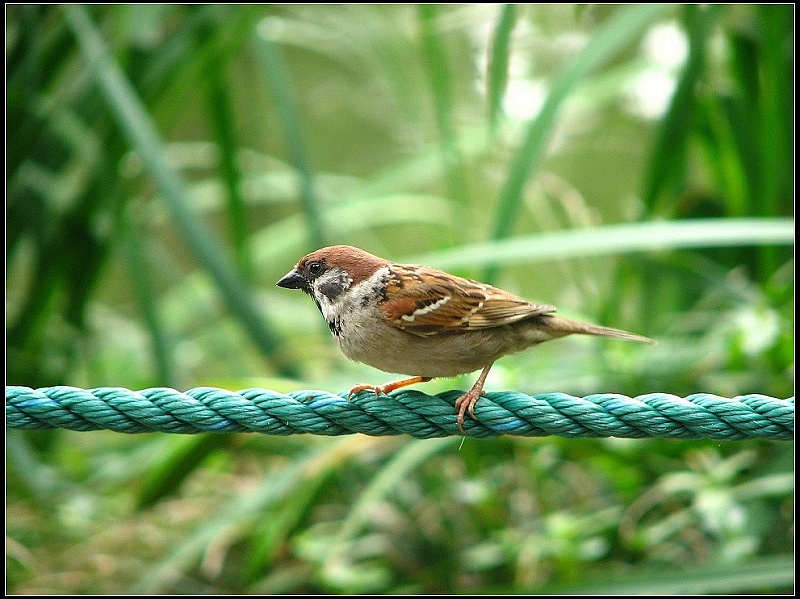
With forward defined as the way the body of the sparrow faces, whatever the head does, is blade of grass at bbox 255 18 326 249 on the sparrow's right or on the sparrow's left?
on the sparrow's right

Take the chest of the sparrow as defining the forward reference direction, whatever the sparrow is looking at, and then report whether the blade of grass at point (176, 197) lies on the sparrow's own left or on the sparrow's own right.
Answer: on the sparrow's own right

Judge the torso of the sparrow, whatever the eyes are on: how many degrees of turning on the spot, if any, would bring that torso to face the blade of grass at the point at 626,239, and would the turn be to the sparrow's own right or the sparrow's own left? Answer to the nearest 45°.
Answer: approximately 135° to the sparrow's own right

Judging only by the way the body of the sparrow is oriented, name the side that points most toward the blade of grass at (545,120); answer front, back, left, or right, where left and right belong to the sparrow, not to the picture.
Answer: right

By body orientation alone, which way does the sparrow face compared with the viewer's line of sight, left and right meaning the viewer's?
facing to the left of the viewer

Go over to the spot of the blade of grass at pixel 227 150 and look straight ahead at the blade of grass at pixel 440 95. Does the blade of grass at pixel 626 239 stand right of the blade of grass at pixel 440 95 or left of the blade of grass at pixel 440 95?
right

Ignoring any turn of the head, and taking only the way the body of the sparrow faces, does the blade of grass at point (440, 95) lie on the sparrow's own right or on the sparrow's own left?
on the sparrow's own right

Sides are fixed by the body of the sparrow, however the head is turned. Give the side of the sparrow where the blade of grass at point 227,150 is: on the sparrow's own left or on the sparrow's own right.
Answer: on the sparrow's own right
